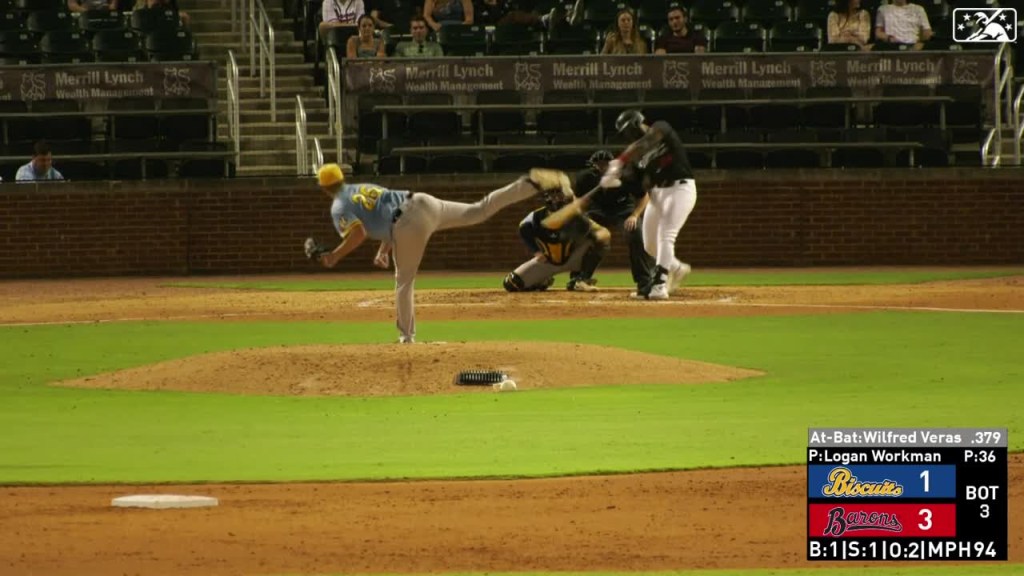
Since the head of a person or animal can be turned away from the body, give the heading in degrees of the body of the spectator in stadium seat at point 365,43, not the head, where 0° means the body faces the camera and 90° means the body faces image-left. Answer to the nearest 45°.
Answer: approximately 0°

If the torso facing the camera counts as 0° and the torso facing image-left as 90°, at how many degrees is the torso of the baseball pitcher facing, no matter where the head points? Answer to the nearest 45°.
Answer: approximately 135°

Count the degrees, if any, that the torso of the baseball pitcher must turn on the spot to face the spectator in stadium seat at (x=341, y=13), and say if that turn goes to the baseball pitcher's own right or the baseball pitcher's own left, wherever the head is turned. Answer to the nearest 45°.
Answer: approximately 45° to the baseball pitcher's own right

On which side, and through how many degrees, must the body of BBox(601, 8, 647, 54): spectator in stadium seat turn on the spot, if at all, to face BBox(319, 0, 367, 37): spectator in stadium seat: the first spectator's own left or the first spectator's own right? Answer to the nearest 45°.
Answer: approximately 90° to the first spectator's own right

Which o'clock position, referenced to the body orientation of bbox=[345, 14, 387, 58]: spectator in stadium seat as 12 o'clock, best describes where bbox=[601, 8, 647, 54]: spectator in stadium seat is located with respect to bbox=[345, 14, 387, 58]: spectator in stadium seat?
bbox=[601, 8, 647, 54]: spectator in stadium seat is roughly at 9 o'clock from bbox=[345, 14, 387, 58]: spectator in stadium seat.

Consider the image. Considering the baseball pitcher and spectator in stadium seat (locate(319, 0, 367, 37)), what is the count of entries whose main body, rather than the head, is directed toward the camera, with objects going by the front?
1

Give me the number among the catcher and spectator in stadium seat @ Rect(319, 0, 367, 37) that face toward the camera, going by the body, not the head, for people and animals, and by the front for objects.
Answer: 2

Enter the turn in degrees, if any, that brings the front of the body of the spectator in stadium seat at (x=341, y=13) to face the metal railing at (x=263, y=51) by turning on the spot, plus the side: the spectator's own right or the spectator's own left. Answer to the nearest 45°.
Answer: approximately 90° to the spectator's own right
